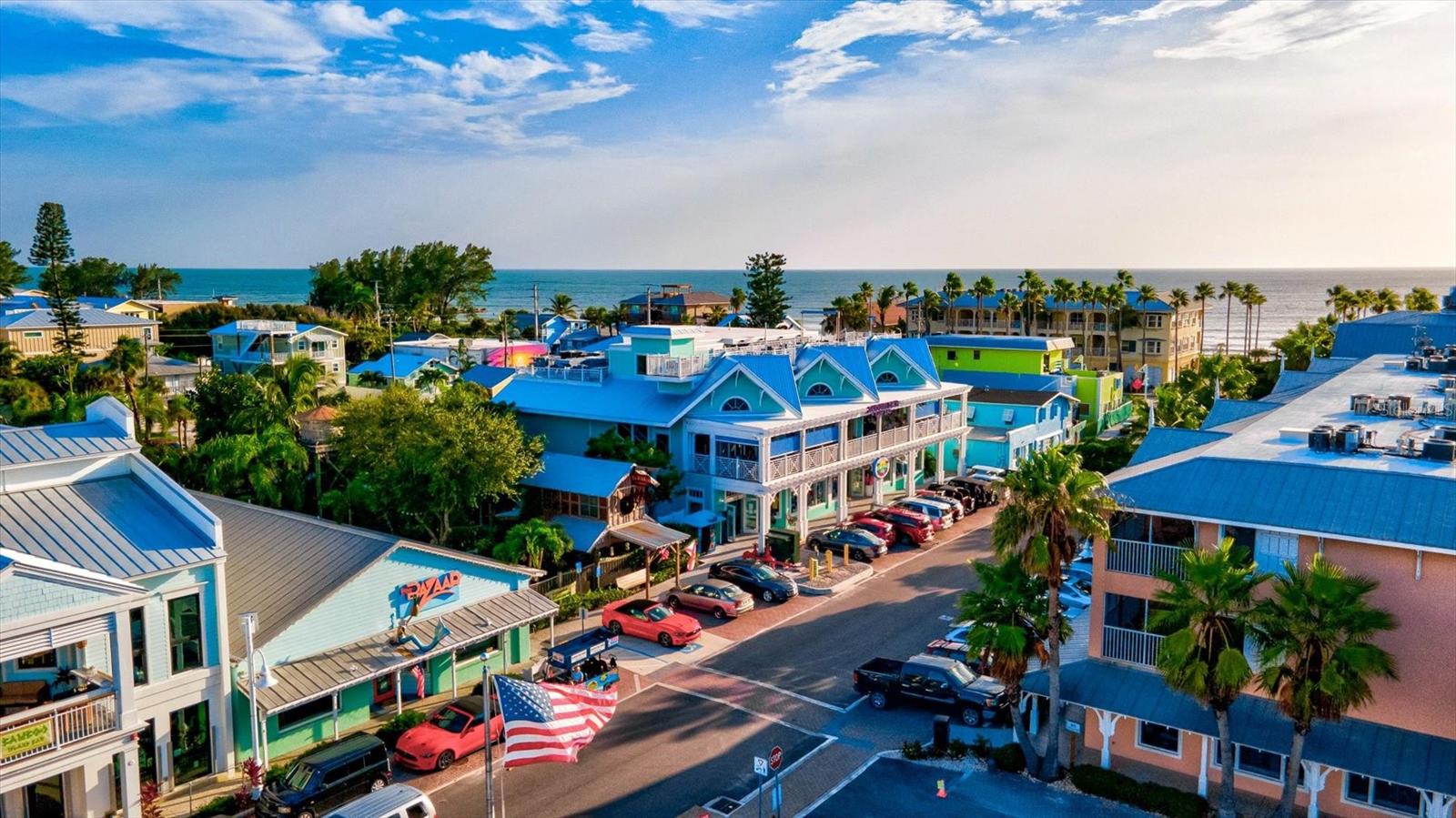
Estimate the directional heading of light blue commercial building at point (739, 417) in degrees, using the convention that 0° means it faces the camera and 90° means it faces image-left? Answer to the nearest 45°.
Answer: approximately 315°

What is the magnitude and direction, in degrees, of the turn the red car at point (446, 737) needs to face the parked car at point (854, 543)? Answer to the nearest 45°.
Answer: approximately 180°

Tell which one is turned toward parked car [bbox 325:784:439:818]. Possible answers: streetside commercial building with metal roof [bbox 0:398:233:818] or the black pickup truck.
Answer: the streetside commercial building with metal roof

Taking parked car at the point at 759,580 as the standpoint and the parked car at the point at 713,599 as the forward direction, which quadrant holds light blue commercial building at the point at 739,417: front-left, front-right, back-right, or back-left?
back-right

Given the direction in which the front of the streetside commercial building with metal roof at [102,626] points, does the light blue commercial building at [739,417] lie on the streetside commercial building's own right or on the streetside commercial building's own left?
on the streetside commercial building's own left

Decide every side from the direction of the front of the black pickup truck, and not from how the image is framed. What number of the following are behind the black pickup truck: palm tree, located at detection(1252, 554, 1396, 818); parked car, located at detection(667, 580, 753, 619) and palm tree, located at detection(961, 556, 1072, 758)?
1
